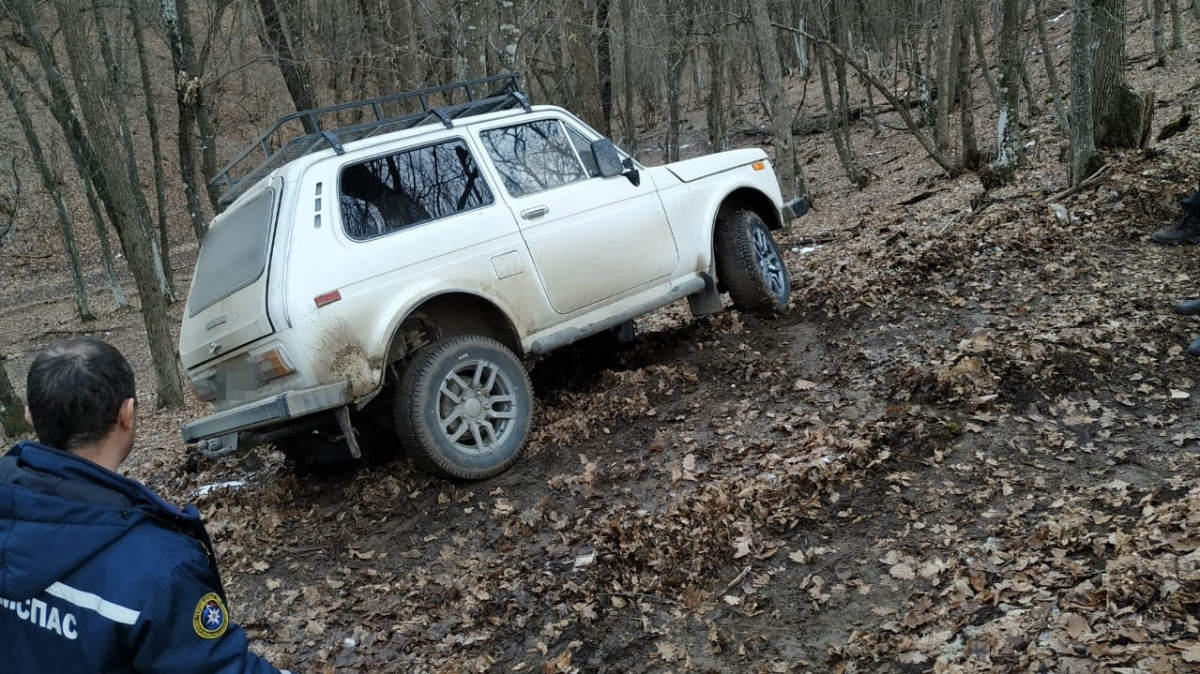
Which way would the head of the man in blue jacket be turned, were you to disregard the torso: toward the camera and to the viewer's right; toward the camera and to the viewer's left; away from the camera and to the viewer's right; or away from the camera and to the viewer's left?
away from the camera and to the viewer's right

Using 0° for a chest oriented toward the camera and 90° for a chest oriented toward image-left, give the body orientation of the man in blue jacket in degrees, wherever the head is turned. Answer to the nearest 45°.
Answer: approximately 225°

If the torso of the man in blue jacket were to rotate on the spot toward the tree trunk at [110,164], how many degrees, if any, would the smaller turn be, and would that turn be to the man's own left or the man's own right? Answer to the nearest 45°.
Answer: approximately 45° to the man's own left

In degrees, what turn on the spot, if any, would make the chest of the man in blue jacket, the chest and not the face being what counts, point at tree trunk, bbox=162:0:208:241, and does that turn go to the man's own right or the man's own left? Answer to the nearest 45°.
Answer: approximately 45° to the man's own left

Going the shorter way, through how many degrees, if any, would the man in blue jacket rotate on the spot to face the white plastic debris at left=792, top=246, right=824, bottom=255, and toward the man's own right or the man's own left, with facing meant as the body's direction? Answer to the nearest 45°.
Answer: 0° — they already face it

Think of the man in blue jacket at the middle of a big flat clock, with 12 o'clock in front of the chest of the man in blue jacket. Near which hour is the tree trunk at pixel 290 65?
The tree trunk is roughly at 11 o'clock from the man in blue jacket.

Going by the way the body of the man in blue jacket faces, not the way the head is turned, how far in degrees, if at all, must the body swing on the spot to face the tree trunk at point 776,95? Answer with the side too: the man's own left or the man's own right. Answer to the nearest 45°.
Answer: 0° — they already face it
